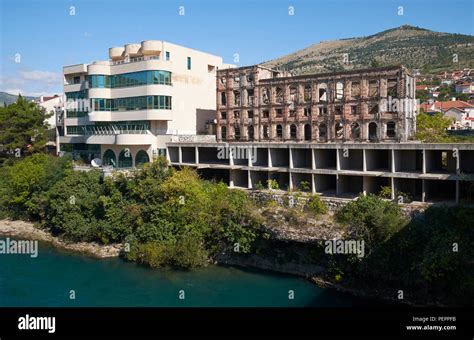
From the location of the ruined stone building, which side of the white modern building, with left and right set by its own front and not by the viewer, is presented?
left

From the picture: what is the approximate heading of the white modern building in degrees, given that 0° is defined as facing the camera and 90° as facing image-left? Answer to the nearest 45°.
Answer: approximately 45°

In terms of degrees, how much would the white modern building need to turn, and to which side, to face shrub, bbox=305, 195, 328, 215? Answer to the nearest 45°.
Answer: approximately 90° to its left
